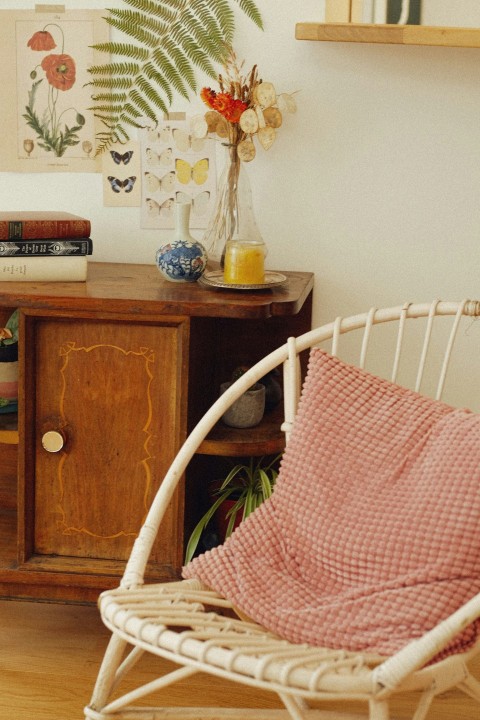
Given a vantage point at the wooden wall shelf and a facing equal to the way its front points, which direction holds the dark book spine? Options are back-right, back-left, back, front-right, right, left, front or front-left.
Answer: right

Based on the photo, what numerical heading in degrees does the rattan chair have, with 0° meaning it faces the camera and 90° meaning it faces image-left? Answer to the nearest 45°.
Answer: approximately 45°

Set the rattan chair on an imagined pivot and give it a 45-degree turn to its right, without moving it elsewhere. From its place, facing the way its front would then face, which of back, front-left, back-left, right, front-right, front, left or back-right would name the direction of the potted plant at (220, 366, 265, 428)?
right

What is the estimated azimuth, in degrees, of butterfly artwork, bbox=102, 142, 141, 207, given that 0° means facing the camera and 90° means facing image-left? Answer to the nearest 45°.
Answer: approximately 0°

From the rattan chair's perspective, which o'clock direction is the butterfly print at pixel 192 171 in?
The butterfly print is roughly at 4 o'clock from the rattan chair.
